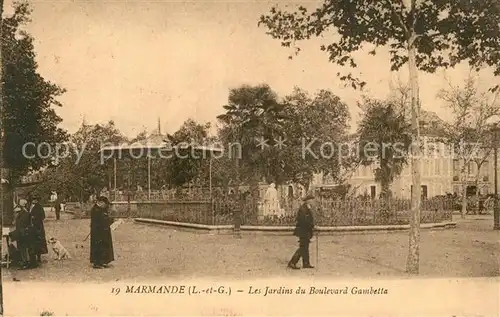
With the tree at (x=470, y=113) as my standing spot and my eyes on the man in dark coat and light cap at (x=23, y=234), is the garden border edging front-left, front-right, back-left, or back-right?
front-right

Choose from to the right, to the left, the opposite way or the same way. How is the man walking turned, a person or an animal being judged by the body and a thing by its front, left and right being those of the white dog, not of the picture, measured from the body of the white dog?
the opposite way
